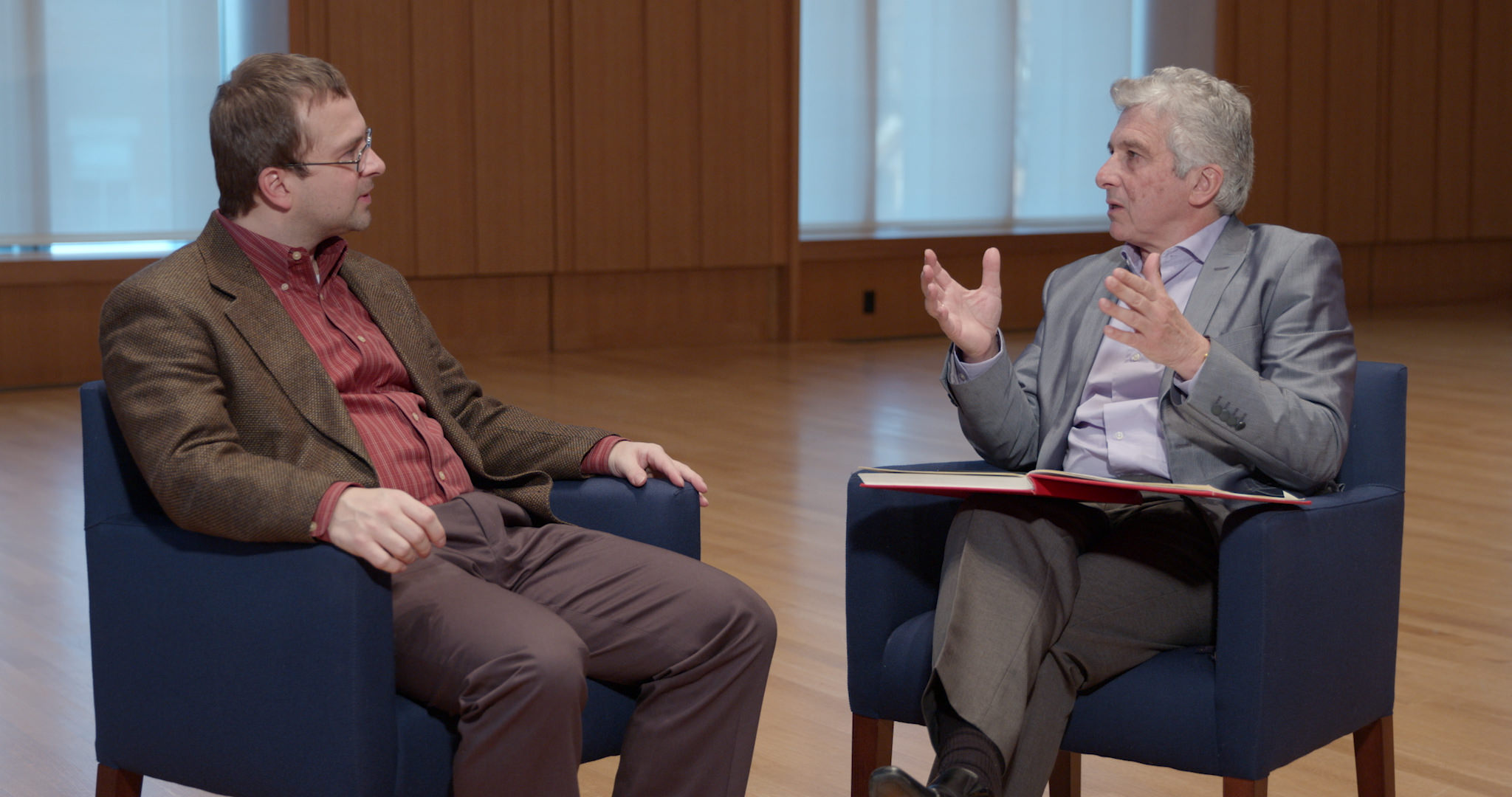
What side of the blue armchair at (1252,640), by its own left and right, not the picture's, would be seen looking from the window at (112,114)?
right

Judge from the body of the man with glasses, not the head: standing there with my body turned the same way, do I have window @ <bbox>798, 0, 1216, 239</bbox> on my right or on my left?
on my left

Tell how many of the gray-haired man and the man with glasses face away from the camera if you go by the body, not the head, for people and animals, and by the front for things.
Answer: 0

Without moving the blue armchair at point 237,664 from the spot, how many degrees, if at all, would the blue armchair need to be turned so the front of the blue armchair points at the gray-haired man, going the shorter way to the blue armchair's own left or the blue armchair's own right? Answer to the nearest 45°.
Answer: approximately 45° to the blue armchair's own left

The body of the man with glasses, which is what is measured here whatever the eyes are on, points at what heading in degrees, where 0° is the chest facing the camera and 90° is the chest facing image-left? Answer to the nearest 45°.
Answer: approximately 315°

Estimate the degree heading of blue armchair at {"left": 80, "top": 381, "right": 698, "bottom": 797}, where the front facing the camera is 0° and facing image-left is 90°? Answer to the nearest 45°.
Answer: approximately 315°

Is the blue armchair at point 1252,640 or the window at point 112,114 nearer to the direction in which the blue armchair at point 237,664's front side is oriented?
the blue armchair

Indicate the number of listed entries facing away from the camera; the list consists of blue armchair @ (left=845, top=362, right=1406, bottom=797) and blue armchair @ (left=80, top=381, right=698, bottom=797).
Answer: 0

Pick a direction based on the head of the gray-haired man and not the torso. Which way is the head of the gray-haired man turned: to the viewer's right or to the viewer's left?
to the viewer's left

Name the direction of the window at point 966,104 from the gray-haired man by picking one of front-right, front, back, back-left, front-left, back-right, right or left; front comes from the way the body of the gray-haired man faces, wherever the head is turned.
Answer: back-right

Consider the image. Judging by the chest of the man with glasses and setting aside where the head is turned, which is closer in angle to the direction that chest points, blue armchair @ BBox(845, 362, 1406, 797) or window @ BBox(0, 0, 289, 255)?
the blue armchair

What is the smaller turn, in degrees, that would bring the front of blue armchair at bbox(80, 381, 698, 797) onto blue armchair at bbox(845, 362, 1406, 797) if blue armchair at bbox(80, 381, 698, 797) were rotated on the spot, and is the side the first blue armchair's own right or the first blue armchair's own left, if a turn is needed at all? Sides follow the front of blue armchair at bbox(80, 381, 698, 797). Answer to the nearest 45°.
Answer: approximately 45° to the first blue armchair's own left

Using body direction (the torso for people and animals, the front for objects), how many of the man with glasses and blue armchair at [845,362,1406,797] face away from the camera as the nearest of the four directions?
0

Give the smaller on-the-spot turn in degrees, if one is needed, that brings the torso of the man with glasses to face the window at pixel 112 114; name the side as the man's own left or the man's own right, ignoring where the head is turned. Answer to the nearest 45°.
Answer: approximately 135° to the man's own left

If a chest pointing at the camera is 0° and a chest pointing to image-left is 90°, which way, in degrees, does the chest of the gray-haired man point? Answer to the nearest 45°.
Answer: approximately 45°
